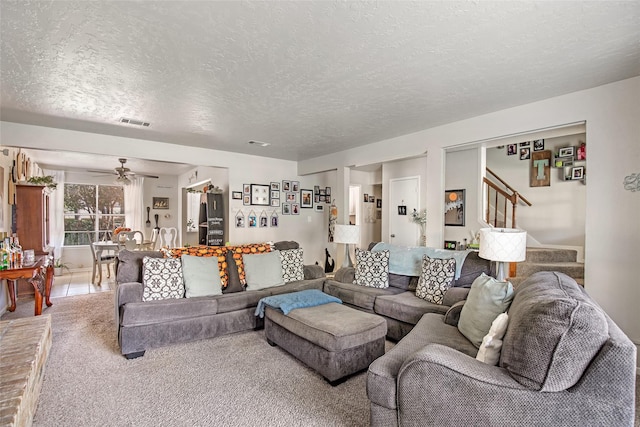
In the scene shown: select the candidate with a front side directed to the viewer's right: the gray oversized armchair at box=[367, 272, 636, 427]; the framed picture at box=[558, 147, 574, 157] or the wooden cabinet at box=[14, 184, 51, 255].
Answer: the wooden cabinet

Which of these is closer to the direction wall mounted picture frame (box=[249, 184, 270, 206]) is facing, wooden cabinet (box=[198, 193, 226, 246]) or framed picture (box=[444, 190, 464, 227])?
the framed picture

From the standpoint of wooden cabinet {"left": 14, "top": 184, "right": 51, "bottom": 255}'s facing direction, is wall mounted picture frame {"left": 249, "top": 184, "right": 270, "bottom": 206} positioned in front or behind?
in front

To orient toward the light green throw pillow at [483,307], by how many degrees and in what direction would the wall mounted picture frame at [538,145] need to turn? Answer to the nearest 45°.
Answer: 0° — it already faces it

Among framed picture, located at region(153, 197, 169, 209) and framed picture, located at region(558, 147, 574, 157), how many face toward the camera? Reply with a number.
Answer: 2

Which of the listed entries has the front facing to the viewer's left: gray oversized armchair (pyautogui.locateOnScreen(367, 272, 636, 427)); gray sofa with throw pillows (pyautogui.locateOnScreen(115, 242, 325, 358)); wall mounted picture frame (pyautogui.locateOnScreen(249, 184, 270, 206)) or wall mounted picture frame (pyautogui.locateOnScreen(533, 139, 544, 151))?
gray oversized armchair (pyautogui.locateOnScreen(367, 272, 636, 427))

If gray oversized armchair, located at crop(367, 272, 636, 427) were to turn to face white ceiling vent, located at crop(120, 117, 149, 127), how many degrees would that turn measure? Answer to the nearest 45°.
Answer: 0° — it already faces it

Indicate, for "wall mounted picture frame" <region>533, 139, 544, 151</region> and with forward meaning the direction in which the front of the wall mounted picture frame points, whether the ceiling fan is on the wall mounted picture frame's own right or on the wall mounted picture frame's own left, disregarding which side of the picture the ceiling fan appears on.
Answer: on the wall mounted picture frame's own right
